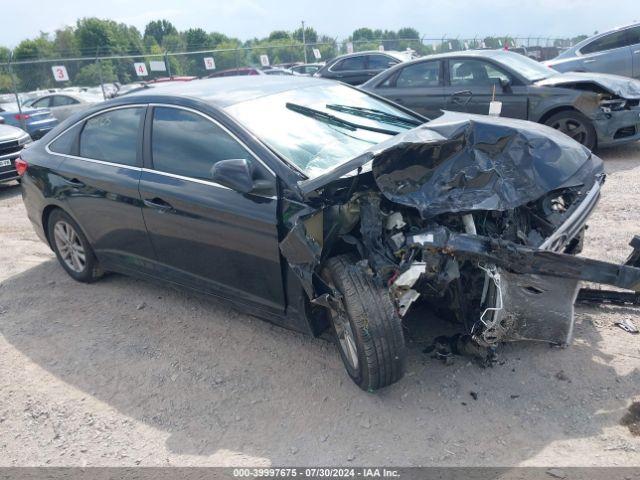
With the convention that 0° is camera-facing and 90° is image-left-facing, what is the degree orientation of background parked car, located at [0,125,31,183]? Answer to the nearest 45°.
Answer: approximately 315°

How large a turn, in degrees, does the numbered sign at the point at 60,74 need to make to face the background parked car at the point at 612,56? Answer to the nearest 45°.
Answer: approximately 45° to its left

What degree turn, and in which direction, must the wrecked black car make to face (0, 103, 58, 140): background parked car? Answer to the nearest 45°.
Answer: approximately 180°

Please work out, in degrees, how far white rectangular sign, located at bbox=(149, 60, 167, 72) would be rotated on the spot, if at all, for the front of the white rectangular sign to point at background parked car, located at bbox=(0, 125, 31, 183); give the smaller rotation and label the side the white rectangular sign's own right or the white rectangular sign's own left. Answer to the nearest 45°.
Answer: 0° — it already faces it

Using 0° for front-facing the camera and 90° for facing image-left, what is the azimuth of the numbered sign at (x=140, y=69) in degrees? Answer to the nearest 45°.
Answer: approximately 0°
